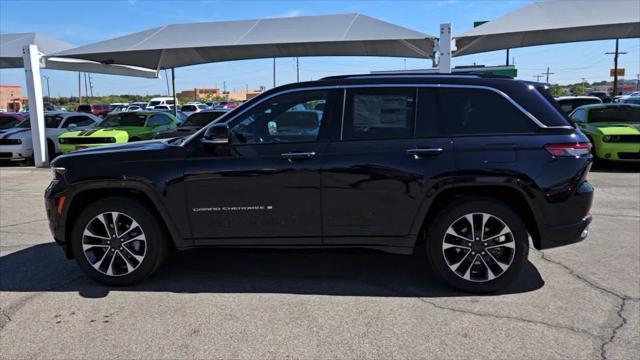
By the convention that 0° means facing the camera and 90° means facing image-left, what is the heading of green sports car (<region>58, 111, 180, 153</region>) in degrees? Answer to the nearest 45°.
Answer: approximately 45°

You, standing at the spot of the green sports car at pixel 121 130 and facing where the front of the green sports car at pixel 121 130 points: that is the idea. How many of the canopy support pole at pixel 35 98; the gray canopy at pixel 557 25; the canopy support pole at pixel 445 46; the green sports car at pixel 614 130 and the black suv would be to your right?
1

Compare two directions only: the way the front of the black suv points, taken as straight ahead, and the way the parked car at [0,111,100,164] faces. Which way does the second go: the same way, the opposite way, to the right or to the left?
to the left

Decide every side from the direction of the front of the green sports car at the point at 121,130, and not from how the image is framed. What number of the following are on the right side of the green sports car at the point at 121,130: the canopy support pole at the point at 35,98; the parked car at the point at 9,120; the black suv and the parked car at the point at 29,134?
3

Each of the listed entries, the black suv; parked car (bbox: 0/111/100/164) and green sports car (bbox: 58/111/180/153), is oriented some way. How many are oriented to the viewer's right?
0

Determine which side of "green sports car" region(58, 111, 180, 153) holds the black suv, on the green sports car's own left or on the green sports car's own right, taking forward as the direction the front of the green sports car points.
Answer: on the green sports car's own left

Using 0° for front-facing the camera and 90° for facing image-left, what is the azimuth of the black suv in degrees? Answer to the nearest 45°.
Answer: approximately 90°

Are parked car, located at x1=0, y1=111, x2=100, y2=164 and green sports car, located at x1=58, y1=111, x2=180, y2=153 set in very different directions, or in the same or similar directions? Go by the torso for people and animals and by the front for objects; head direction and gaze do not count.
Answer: same or similar directions

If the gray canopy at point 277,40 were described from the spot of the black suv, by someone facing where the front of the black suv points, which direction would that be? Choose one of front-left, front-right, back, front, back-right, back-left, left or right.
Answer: right

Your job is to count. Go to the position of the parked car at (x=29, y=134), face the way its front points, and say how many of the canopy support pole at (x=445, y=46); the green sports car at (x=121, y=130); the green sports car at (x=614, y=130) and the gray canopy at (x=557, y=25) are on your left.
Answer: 4

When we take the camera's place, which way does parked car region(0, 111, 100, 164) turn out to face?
facing the viewer and to the left of the viewer

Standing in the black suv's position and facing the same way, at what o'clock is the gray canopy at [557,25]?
The gray canopy is roughly at 4 o'clock from the black suv.

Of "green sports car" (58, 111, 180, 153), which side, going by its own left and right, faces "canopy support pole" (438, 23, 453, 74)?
left
